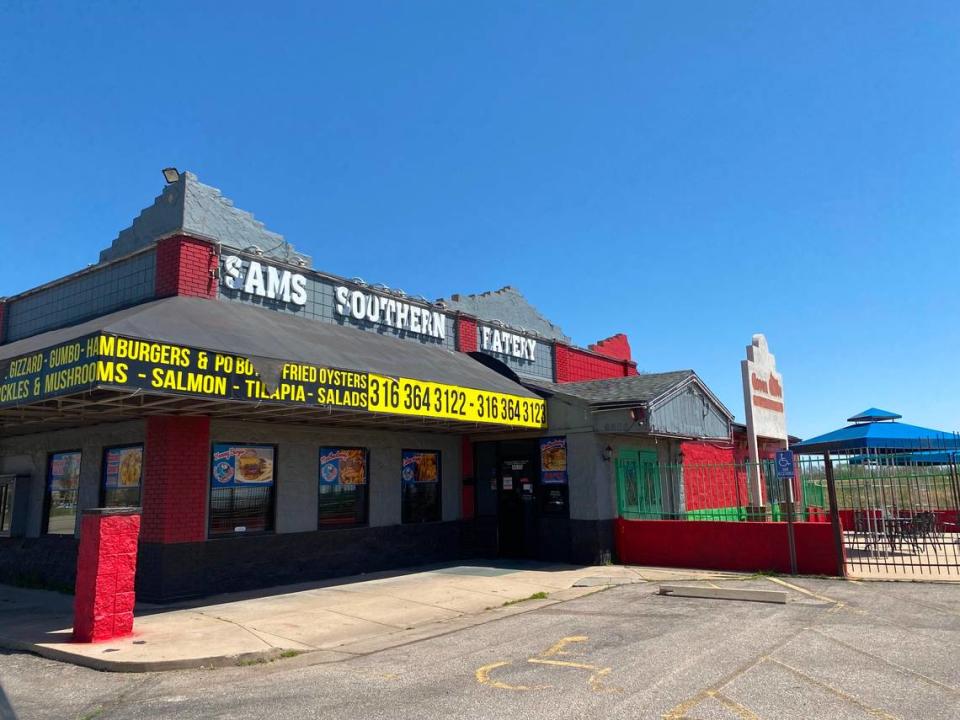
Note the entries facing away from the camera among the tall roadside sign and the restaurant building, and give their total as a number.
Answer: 0

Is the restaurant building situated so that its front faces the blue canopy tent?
no

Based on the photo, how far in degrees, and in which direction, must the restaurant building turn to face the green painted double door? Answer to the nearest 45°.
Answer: approximately 45° to its left

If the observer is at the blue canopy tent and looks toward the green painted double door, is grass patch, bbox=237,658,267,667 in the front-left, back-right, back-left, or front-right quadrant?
front-left

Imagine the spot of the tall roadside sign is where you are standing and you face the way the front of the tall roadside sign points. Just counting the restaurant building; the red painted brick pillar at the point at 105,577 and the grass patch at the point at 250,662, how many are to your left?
0

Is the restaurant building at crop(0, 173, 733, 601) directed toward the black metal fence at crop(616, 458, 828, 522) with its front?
no

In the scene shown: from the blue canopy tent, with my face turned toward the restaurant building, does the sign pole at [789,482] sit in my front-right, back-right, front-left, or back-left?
front-left

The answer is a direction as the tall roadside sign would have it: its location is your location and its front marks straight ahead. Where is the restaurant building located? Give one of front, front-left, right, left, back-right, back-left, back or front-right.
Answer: right

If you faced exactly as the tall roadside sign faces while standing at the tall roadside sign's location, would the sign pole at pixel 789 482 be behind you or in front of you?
in front

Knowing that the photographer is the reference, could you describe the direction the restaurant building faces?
facing the viewer and to the right of the viewer
